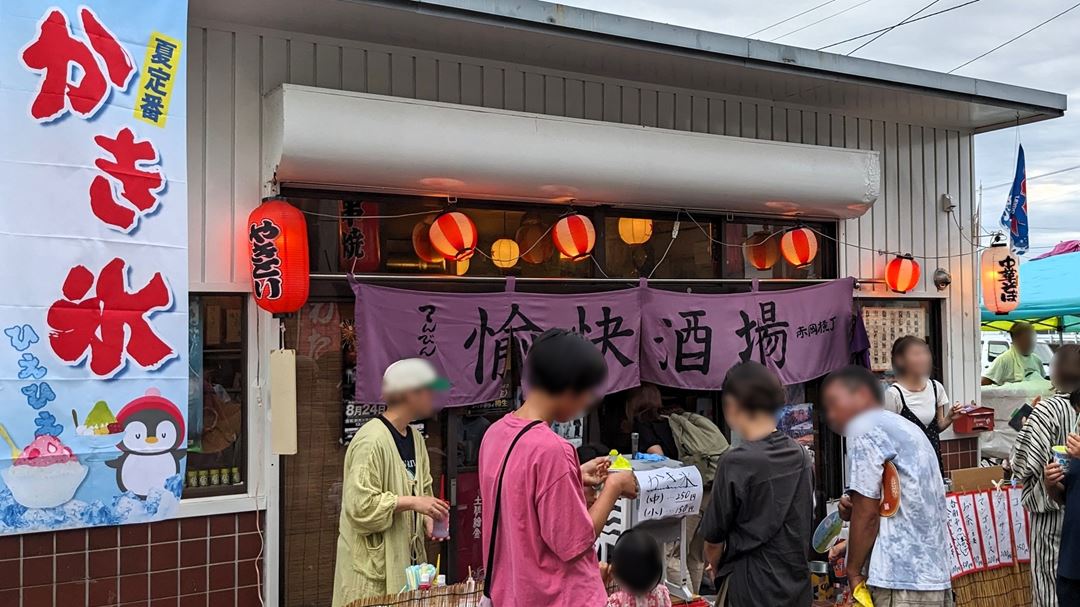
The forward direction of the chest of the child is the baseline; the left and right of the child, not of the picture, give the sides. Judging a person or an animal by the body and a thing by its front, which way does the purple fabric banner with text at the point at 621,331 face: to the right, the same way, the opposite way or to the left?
the opposite way

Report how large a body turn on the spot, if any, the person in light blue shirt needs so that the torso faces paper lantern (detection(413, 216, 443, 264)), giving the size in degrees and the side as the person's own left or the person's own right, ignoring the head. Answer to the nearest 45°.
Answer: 0° — they already face it

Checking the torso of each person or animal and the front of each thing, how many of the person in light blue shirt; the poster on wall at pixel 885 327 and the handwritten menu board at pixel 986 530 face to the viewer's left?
1

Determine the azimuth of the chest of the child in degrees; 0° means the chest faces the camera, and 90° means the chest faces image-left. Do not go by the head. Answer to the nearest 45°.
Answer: approximately 180°

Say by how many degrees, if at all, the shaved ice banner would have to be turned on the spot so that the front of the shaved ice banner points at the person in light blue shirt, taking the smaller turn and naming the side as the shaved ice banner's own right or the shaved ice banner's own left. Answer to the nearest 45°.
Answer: approximately 45° to the shaved ice banner's own left

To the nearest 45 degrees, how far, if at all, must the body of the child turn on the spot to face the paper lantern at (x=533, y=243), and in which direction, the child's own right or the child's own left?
0° — they already face it

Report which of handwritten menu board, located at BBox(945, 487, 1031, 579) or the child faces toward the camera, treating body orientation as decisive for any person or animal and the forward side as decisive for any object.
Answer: the handwritten menu board

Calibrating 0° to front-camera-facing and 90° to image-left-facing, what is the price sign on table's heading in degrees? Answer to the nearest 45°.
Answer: approximately 0°

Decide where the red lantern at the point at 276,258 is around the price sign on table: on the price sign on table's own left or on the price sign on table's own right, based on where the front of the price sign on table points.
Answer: on the price sign on table's own right

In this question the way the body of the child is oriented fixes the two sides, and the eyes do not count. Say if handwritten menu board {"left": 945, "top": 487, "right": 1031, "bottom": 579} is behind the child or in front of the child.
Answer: in front

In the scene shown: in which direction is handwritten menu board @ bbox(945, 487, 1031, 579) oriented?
toward the camera

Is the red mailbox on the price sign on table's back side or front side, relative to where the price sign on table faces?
on the back side

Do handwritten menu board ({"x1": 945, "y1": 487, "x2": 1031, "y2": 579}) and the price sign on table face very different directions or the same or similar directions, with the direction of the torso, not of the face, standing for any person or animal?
same or similar directions

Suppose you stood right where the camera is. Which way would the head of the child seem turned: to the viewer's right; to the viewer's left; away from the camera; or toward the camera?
away from the camera

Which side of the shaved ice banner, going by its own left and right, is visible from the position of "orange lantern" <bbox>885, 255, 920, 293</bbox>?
left

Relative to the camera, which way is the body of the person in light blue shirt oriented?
to the viewer's left

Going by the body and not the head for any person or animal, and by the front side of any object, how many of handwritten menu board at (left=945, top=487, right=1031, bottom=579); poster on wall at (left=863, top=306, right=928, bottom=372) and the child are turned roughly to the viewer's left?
0

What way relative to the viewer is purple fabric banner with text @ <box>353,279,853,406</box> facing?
toward the camera

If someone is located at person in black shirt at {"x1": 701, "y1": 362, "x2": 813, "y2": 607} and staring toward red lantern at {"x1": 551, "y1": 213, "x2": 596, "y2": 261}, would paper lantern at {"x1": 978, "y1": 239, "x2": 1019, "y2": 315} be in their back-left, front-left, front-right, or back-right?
front-right

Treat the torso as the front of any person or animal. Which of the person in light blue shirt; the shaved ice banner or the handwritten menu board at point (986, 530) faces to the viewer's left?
the person in light blue shirt
